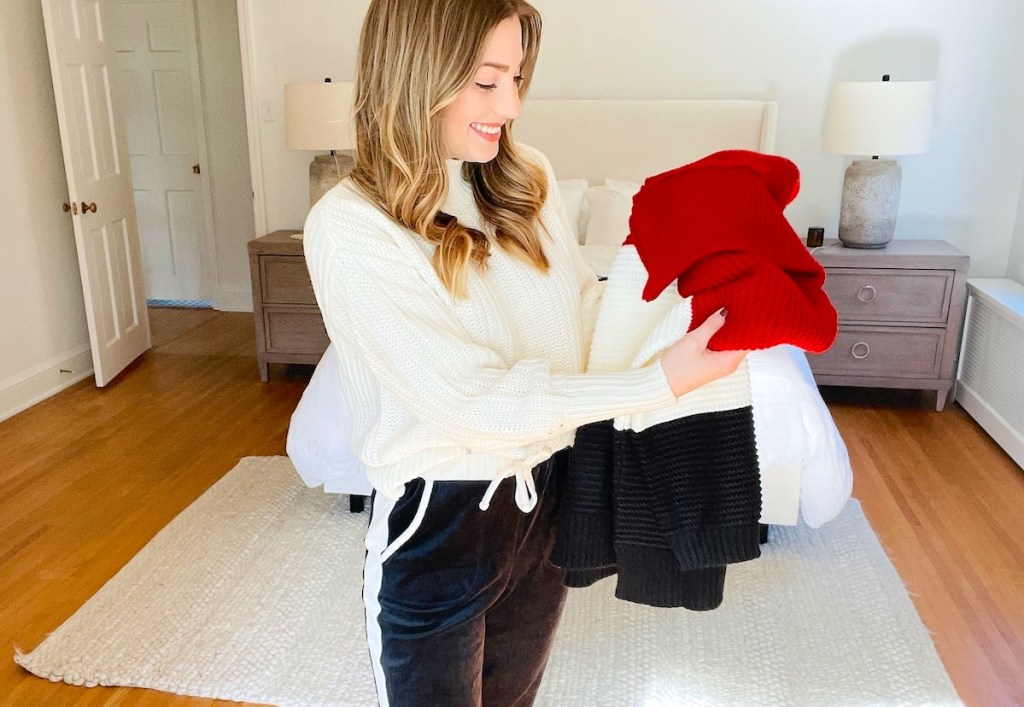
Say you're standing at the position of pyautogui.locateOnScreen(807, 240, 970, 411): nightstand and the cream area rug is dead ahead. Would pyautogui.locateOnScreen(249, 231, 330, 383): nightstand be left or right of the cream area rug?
right

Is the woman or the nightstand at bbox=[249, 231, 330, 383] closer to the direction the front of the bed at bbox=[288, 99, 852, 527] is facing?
the woman

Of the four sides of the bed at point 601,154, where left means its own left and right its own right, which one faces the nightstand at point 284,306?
right

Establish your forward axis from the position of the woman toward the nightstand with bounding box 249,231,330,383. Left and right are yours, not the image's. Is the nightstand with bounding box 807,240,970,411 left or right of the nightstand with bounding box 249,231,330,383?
right

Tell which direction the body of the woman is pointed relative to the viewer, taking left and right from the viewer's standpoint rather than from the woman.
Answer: facing the viewer and to the right of the viewer

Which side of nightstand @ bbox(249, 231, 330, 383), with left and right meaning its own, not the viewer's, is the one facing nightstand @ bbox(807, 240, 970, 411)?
left

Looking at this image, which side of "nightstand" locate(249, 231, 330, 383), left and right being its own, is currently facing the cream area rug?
front

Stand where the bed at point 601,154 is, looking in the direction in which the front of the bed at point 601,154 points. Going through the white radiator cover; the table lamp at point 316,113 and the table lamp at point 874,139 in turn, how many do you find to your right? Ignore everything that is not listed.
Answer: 1

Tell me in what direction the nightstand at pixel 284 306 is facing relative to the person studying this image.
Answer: facing the viewer

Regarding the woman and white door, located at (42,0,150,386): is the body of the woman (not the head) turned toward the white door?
no

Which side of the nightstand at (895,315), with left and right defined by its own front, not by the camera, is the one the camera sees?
front

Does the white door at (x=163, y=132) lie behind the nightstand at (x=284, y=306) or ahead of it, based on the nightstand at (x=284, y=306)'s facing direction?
behind

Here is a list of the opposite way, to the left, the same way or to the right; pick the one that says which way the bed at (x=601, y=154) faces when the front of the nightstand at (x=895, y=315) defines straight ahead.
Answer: the same way

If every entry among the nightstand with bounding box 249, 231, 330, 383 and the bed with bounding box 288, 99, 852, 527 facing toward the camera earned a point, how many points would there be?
2

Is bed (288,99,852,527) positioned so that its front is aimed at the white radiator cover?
no

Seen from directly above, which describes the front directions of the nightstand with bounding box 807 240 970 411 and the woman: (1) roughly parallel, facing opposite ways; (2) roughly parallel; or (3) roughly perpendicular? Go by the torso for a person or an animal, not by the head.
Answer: roughly perpendicular

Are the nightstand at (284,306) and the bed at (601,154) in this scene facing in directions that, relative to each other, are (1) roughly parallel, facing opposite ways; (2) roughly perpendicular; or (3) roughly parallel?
roughly parallel

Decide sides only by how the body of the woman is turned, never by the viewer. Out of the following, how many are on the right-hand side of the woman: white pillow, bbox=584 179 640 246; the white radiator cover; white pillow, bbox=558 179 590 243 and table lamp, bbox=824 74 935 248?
0

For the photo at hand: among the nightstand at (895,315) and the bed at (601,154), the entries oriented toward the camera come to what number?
2
